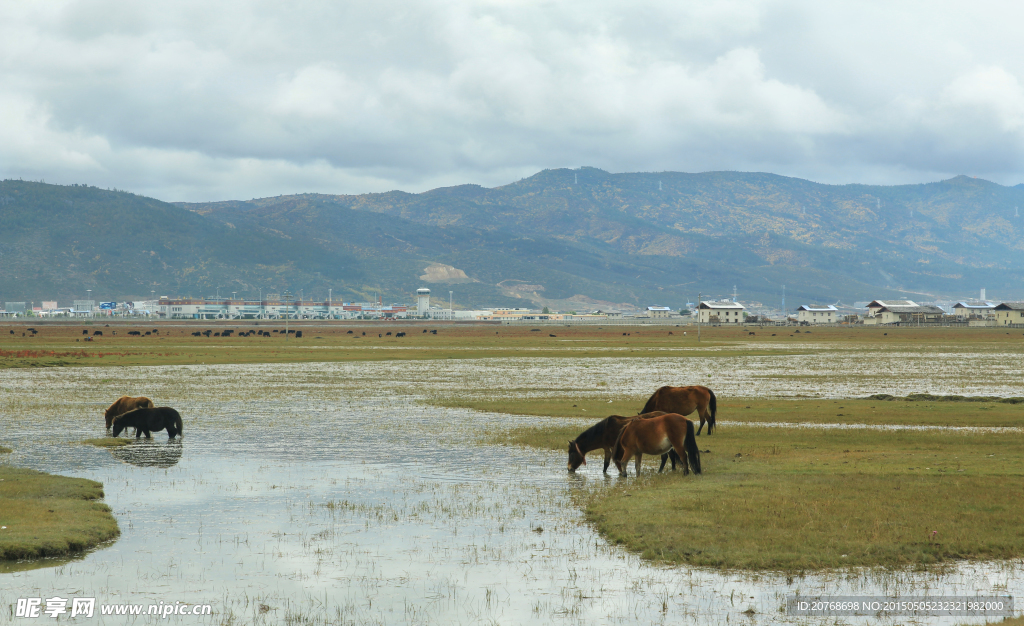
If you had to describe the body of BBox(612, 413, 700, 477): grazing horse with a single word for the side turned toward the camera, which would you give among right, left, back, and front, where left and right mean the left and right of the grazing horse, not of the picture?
left

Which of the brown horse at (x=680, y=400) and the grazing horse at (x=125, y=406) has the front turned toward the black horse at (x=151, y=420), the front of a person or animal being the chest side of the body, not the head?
the brown horse

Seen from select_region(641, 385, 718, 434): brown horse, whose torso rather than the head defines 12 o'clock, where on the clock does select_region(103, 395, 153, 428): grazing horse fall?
The grazing horse is roughly at 12 o'clock from the brown horse.

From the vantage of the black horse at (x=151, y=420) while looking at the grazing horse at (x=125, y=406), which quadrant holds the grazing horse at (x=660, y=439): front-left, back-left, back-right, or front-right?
back-right

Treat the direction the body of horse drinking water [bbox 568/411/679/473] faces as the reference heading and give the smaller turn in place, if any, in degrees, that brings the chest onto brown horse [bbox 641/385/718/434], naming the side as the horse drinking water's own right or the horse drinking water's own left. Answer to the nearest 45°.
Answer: approximately 90° to the horse drinking water's own right

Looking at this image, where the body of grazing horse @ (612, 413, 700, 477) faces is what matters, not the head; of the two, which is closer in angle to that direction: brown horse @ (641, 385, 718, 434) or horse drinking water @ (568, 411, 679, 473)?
the horse drinking water

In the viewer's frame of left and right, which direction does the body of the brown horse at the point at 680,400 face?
facing to the left of the viewer

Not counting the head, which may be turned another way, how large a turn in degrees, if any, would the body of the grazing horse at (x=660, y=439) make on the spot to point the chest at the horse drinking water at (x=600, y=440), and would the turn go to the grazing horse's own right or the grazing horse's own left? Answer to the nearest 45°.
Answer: approximately 45° to the grazing horse's own right

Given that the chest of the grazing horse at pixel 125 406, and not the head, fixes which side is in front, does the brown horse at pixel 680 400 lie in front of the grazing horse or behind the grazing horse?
behind

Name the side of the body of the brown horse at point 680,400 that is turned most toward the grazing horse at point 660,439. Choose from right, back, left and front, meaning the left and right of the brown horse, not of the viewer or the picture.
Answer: left

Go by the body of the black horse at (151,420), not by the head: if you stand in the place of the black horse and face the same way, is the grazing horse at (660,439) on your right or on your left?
on your left

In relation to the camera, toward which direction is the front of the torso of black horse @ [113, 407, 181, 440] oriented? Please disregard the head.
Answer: to the viewer's left

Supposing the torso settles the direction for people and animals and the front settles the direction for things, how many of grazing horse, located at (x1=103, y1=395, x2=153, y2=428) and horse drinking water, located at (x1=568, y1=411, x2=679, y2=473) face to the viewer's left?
2

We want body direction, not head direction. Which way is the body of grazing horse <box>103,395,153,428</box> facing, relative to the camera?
to the viewer's left

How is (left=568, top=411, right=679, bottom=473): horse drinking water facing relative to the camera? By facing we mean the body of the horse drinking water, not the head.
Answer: to the viewer's left
